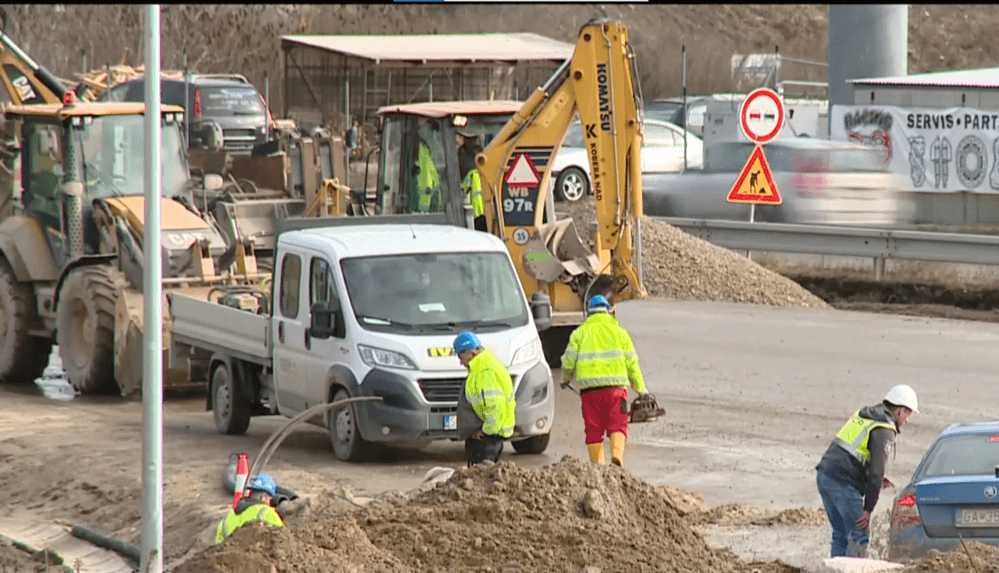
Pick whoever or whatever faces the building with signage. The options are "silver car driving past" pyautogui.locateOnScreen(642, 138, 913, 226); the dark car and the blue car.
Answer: the blue car

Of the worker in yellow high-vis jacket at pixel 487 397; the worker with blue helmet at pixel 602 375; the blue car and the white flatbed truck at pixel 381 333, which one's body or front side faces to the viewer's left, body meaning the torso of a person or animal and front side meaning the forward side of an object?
the worker in yellow high-vis jacket

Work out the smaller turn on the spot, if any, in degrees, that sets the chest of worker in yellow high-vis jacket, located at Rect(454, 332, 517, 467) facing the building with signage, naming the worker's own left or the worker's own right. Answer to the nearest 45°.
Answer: approximately 135° to the worker's own right

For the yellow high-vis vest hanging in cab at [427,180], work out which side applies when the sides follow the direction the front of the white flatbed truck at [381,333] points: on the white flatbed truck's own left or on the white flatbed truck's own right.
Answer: on the white flatbed truck's own left

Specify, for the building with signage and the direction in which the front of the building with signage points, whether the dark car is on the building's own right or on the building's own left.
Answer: on the building's own right

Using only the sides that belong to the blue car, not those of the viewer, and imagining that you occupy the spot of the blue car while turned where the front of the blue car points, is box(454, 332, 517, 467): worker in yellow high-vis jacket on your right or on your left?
on your left

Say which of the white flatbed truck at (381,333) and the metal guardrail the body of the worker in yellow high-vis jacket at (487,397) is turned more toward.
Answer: the white flatbed truck

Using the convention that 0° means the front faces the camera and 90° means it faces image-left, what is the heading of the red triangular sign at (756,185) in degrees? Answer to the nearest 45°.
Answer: approximately 0°
